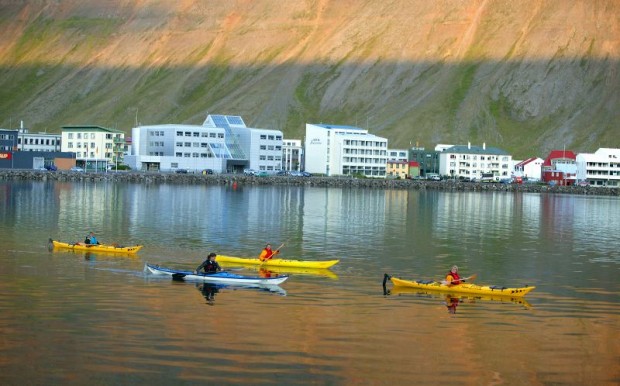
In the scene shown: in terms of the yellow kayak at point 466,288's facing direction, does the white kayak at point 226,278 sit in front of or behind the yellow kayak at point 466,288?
behind

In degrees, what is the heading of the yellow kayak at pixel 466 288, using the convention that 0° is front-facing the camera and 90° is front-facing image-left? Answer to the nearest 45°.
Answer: approximately 270°
